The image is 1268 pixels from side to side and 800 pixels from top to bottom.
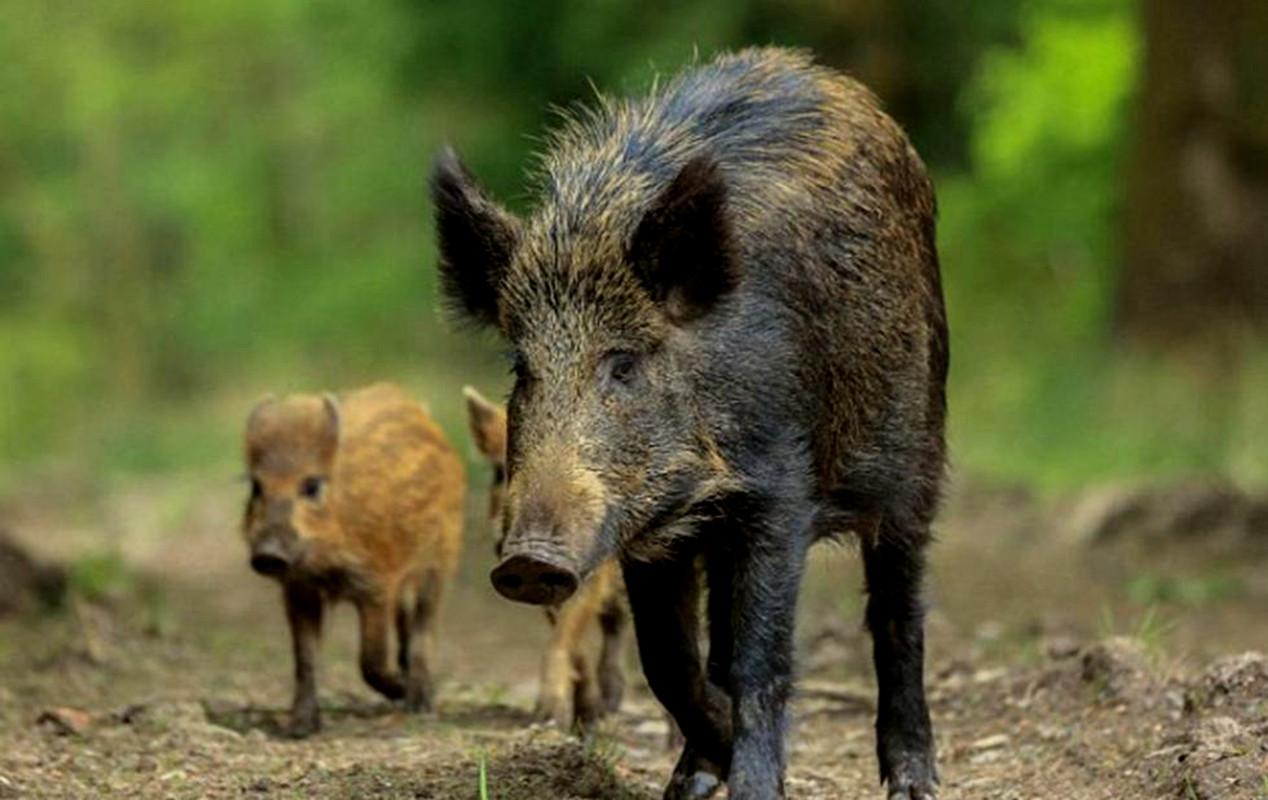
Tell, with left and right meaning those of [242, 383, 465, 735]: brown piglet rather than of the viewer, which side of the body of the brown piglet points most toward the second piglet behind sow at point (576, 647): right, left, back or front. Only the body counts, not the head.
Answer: left

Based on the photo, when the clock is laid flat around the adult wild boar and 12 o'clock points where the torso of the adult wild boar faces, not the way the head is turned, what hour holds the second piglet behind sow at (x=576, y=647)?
The second piglet behind sow is roughly at 4 o'clock from the adult wild boar.

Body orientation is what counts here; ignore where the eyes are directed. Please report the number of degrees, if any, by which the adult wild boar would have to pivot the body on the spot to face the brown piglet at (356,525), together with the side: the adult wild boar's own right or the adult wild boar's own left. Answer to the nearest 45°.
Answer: approximately 90° to the adult wild boar's own right

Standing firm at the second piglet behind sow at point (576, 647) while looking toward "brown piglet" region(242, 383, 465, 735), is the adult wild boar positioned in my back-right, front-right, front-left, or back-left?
back-left

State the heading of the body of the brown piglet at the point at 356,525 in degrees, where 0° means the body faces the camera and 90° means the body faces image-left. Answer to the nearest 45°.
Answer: approximately 45°

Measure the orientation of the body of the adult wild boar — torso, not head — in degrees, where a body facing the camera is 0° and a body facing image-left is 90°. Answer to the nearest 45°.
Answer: approximately 45°

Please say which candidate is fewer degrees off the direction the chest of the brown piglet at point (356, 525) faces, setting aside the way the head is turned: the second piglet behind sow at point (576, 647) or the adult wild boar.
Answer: the adult wild boar

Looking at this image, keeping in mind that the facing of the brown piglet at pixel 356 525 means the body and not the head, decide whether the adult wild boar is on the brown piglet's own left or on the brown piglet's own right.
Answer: on the brown piglet's own left
